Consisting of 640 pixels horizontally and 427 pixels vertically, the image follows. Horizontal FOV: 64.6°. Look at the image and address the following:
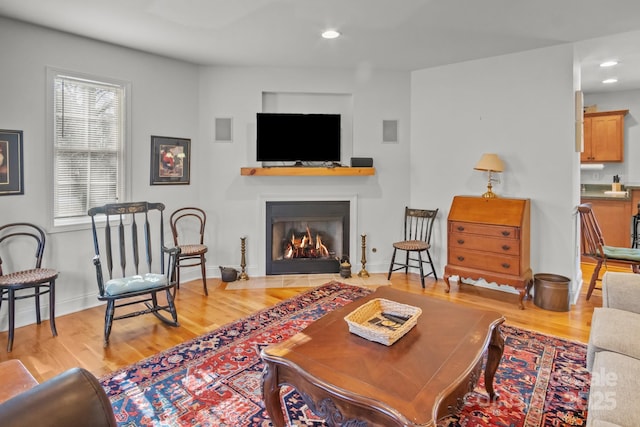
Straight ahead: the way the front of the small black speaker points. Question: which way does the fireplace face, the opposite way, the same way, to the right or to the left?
the same way

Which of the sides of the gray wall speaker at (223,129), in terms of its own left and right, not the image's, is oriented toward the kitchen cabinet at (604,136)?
left

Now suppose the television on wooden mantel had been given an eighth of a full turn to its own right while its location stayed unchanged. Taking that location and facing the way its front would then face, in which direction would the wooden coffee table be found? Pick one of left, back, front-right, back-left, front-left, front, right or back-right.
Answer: front-left

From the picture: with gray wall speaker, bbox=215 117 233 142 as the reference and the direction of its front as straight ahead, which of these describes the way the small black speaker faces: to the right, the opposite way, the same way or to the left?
the same way

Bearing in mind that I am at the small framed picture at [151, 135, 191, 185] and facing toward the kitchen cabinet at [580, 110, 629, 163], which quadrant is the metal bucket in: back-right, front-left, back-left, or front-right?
front-right

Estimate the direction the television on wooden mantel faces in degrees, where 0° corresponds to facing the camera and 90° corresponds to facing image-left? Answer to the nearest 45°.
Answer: approximately 0°

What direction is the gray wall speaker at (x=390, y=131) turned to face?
toward the camera

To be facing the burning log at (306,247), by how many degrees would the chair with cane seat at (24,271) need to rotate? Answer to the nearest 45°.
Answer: approximately 45° to its left

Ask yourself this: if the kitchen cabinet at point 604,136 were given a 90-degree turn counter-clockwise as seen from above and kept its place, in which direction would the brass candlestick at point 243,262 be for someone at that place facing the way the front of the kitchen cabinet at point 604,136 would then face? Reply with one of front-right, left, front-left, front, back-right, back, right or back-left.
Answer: back-right

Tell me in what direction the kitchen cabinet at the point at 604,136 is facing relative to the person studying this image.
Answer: facing the viewer
